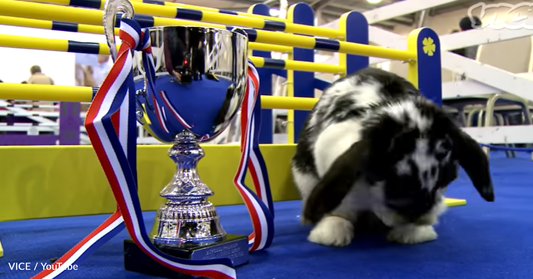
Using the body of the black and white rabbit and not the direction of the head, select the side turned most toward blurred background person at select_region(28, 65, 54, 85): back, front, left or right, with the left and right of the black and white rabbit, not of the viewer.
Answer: back

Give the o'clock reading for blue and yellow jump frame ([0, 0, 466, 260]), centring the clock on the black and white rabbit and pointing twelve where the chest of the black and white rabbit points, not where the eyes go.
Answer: The blue and yellow jump frame is roughly at 5 o'clock from the black and white rabbit.

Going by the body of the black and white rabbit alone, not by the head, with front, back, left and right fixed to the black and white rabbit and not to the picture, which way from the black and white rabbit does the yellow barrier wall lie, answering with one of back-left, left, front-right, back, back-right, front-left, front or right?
back-right

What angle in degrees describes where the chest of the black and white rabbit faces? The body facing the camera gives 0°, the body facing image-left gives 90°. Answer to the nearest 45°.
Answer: approximately 315°
